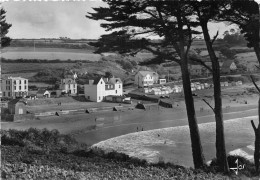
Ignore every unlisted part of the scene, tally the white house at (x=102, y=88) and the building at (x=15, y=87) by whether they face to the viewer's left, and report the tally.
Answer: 0

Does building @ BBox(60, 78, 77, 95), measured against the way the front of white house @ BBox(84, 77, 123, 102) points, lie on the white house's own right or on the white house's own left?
on the white house's own right

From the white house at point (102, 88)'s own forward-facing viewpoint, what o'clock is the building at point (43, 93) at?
The building is roughly at 3 o'clock from the white house.

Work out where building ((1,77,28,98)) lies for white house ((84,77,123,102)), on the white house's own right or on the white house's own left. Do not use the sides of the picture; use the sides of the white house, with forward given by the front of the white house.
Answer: on the white house's own right

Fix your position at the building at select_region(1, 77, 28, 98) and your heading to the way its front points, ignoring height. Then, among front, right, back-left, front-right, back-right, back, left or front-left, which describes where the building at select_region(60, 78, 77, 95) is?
left

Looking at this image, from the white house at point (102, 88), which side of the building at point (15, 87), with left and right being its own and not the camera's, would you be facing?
left

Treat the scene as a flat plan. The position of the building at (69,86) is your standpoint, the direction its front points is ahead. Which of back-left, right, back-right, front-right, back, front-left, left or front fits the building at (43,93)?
right

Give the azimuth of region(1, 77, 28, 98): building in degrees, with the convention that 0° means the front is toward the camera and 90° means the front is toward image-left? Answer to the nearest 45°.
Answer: approximately 315°

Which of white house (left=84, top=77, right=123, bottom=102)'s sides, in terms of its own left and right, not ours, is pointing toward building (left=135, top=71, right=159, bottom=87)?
left

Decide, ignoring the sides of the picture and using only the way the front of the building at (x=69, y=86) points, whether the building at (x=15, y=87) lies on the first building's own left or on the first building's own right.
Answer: on the first building's own right

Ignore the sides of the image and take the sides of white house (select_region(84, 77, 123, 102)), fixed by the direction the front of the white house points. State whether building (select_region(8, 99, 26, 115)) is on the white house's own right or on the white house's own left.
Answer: on the white house's own right

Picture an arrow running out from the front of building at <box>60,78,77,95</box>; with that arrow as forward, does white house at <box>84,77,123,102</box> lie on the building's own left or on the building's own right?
on the building's own left

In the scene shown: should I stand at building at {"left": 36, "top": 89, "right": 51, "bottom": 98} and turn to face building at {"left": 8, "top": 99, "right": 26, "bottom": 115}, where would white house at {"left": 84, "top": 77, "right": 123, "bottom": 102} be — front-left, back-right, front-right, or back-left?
back-left
